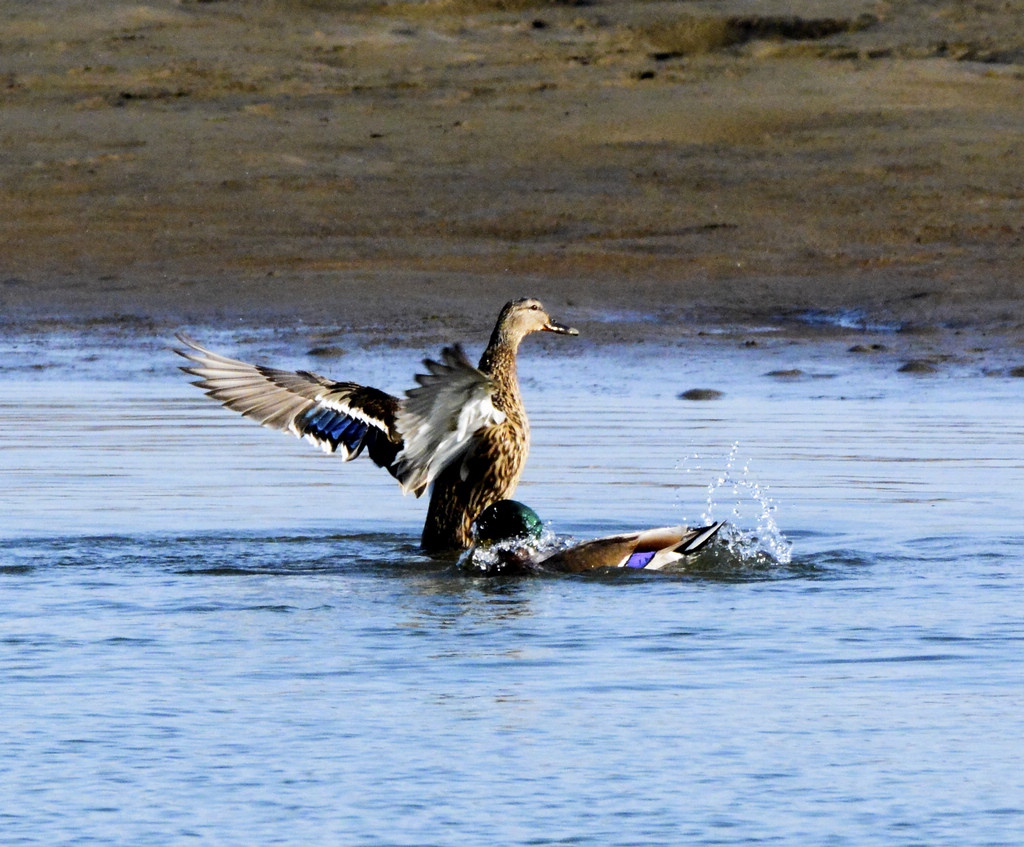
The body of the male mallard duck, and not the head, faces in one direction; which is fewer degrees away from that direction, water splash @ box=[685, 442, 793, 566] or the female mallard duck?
the female mallard duck

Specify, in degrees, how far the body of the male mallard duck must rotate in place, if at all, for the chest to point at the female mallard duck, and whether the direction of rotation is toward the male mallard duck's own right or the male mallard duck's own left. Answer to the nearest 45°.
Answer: approximately 45° to the male mallard duck's own right

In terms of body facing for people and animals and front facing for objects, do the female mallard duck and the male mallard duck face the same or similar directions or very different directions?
very different directions

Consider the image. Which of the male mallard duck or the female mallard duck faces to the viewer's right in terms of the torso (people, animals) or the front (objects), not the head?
the female mallard duck

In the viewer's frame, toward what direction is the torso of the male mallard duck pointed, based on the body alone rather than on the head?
to the viewer's left

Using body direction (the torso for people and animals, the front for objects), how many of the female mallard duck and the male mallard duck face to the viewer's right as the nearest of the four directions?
1

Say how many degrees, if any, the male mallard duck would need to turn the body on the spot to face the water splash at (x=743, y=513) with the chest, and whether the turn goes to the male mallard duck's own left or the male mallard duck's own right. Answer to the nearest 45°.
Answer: approximately 135° to the male mallard duck's own right

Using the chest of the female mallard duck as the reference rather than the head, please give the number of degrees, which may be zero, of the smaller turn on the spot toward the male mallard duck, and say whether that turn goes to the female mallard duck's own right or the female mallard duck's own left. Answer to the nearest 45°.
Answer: approximately 45° to the female mallard duck's own right

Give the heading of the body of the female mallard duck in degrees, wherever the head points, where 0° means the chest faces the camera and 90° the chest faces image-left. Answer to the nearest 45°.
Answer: approximately 270°
